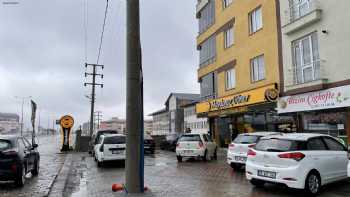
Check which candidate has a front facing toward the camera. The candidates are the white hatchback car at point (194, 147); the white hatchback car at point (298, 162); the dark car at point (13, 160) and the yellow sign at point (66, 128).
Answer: the yellow sign

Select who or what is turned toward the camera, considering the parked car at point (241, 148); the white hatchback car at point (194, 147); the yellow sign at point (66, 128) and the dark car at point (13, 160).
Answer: the yellow sign

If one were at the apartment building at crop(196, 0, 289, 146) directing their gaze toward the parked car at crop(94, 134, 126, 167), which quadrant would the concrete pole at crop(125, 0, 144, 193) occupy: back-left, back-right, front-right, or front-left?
front-left

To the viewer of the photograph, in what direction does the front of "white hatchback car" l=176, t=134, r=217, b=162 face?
facing away from the viewer and to the right of the viewer

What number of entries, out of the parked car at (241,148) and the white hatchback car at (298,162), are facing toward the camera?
0

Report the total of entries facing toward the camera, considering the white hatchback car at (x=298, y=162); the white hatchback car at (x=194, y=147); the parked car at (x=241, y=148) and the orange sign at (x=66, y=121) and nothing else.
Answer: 1

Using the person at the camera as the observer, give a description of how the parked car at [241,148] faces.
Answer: facing away from the viewer and to the right of the viewer

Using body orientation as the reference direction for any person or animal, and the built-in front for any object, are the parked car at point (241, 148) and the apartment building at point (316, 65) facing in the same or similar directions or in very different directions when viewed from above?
very different directions

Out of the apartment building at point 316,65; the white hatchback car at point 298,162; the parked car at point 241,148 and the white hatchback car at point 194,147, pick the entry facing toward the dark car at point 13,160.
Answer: the apartment building

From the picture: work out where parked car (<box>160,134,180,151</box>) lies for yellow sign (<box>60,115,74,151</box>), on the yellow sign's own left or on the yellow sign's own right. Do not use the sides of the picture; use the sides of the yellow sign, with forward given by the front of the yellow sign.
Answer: on the yellow sign's own left

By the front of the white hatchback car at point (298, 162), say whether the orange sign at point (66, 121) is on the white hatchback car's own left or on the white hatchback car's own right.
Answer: on the white hatchback car's own left

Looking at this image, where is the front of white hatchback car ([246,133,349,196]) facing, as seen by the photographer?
facing away from the viewer and to the right of the viewer

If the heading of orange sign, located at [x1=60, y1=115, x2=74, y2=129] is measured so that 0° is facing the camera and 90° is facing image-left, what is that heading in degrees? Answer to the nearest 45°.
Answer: approximately 0°

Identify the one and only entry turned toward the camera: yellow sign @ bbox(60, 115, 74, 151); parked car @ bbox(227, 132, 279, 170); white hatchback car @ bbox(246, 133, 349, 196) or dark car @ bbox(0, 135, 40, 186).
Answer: the yellow sign

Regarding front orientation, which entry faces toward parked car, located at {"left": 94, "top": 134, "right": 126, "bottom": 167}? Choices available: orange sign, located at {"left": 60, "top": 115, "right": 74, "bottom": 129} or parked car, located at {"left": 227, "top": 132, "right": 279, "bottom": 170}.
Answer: the orange sign

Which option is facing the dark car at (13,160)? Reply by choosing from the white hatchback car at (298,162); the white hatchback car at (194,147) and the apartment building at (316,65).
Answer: the apartment building

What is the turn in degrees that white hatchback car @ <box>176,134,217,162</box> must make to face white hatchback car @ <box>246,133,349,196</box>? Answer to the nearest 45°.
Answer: approximately 135° to its right

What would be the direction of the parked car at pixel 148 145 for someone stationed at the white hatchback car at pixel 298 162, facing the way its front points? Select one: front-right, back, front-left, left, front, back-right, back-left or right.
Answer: left
